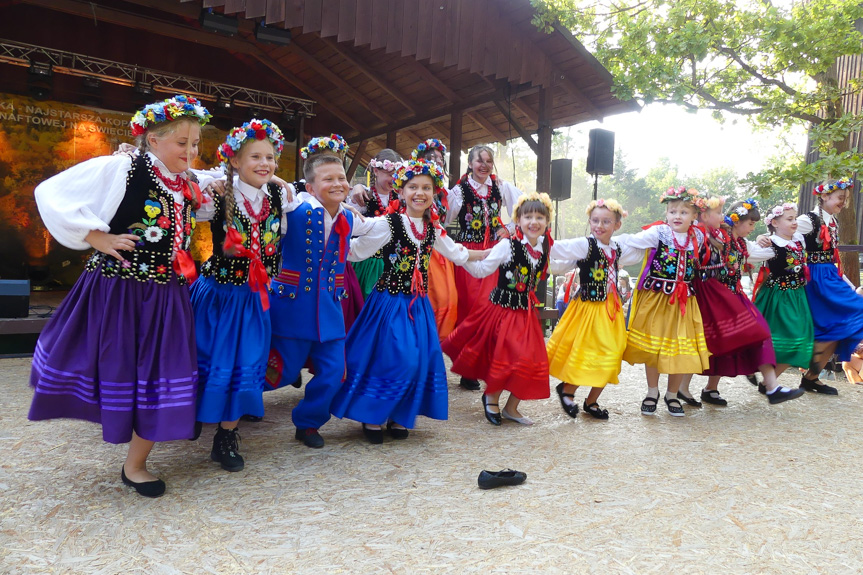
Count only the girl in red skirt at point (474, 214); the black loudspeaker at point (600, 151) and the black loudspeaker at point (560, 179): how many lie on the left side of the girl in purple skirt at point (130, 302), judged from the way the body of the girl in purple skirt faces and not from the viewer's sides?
3

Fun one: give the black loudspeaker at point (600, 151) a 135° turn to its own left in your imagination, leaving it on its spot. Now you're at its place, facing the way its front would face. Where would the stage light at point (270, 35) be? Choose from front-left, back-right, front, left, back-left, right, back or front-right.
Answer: back-left

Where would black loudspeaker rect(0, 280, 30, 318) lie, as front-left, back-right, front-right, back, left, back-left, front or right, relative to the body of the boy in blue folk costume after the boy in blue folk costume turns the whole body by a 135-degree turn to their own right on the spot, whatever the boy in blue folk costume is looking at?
front-right

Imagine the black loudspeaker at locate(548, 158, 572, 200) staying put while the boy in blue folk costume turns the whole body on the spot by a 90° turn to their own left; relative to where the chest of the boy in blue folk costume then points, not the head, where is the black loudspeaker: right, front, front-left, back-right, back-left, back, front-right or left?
front

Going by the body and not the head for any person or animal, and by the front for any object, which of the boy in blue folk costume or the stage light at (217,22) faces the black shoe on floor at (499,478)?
the boy in blue folk costume

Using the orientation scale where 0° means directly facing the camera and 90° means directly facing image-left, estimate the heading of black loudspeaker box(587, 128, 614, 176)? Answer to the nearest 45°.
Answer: approximately 315°
